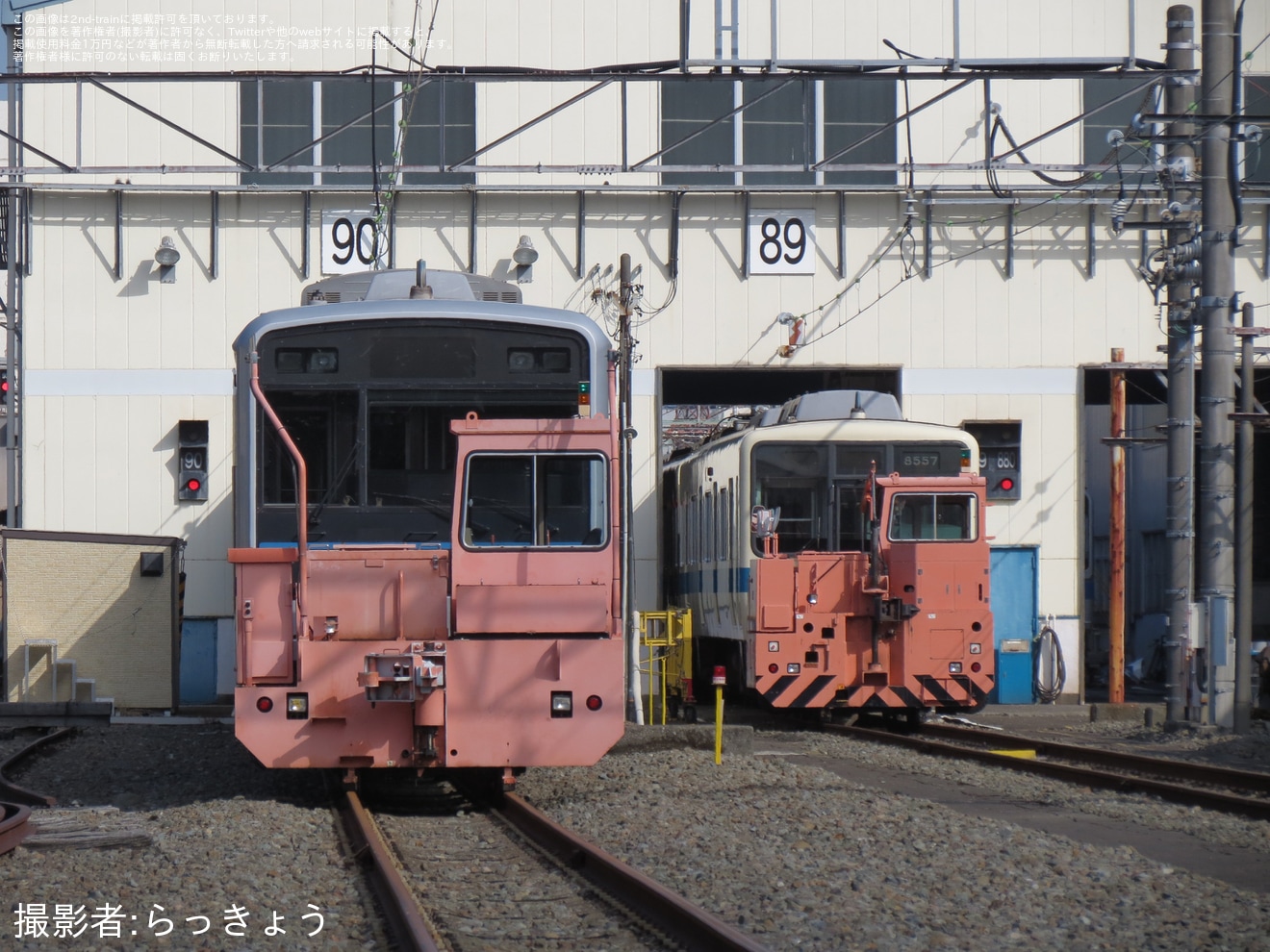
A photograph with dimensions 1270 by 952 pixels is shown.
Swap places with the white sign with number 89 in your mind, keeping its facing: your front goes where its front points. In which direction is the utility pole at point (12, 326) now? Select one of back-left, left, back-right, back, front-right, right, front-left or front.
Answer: right

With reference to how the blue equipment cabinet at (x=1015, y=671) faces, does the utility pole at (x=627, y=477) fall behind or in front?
in front

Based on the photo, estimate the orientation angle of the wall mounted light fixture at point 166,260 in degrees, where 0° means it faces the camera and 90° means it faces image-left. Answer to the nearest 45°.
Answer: approximately 0°

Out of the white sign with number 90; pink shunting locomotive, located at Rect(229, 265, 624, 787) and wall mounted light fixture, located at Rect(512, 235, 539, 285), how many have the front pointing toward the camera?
3

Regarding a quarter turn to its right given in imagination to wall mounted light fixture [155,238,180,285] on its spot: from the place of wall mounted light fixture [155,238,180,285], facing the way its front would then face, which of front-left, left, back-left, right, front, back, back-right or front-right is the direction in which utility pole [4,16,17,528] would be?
front

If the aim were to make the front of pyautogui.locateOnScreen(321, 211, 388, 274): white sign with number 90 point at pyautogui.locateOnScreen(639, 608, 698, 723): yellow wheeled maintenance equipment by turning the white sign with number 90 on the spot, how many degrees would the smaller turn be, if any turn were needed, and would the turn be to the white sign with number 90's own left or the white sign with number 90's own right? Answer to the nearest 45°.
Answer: approximately 45° to the white sign with number 90's own left

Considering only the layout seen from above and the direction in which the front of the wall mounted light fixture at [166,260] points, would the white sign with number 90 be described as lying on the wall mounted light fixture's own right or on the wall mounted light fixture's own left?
on the wall mounted light fixture's own left

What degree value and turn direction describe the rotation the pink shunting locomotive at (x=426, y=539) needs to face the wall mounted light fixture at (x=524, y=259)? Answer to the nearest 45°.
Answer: approximately 180°

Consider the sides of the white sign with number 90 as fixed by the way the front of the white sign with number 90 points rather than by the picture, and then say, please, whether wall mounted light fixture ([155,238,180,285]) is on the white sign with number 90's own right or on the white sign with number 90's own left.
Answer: on the white sign with number 90's own right

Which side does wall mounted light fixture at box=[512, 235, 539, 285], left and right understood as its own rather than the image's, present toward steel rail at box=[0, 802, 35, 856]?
front

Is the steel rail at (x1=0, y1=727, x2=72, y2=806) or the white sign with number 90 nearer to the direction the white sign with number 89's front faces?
the steel rail

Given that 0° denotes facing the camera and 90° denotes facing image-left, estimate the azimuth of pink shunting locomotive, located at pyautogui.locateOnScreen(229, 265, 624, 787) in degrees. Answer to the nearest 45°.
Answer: approximately 0°
